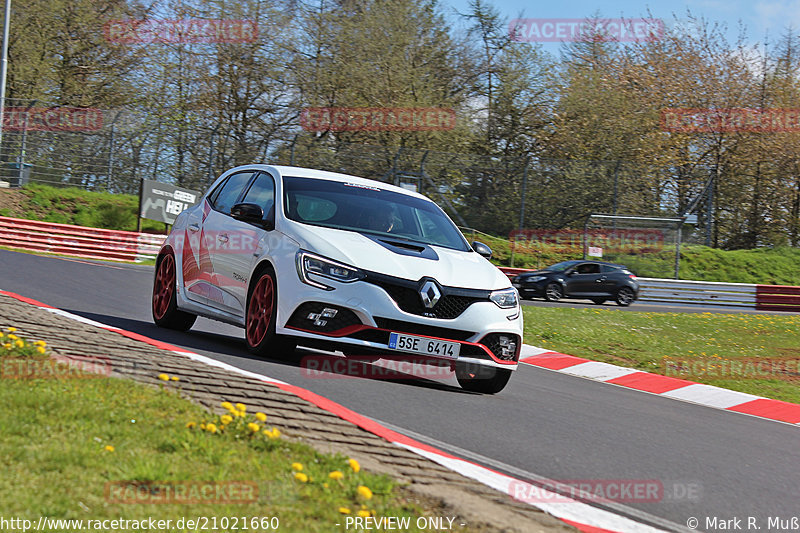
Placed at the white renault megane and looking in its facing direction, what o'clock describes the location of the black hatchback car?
The black hatchback car is roughly at 8 o'clock from the white renault megane.

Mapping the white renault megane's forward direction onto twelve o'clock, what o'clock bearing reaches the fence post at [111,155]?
The fence post is roughly at 7 o'clock from the white renault megane.

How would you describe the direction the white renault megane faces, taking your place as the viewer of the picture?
facing the viewer and to the right of the viewer

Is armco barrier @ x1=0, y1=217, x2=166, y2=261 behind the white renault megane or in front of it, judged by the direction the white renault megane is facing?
behind

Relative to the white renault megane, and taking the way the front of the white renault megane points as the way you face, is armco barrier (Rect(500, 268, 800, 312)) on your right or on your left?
on your left
